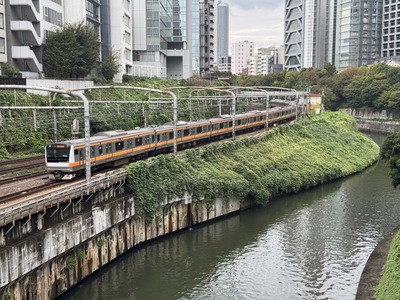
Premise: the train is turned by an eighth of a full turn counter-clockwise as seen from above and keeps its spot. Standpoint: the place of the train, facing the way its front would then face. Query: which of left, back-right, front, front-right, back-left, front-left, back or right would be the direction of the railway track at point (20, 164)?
right

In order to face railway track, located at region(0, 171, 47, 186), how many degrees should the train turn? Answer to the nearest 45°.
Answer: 0° — it already faces it

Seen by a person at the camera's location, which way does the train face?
facing the viewer and to the left of the viewer

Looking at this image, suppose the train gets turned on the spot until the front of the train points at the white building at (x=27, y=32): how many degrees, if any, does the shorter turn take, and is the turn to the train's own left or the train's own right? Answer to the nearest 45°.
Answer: approximately 90° to the train's own right

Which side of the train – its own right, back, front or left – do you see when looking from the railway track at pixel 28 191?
front

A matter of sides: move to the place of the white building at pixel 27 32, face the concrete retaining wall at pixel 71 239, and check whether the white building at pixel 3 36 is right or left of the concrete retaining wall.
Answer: right

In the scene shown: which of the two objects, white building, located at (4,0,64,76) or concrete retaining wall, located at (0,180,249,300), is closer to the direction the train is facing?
the concrete retaining wall

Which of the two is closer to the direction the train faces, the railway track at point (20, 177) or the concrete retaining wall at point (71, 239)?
the railway track

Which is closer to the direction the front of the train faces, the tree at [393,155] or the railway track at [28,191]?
the railway track

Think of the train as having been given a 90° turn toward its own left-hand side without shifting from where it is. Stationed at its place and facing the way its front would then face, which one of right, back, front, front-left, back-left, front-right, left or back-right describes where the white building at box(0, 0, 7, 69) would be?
back

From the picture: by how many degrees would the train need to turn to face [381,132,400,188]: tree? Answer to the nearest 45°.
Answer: approximately 135° to its left
